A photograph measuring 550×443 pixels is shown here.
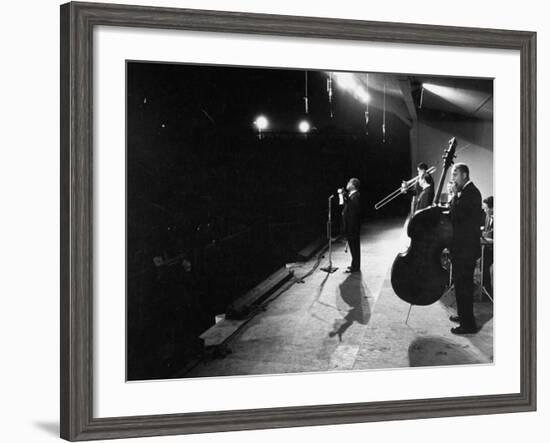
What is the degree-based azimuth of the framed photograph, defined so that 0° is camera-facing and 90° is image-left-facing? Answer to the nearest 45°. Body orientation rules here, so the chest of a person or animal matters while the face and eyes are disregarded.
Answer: approximately 315°
